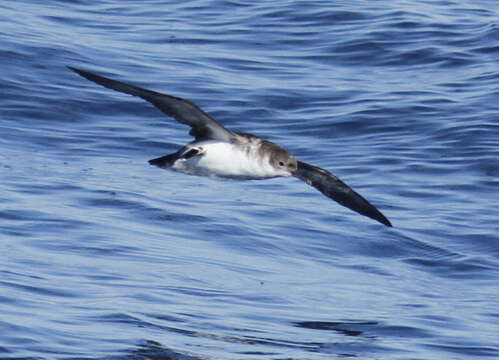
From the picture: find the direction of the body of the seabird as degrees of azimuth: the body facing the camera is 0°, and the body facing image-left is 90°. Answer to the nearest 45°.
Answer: approximately 315°
